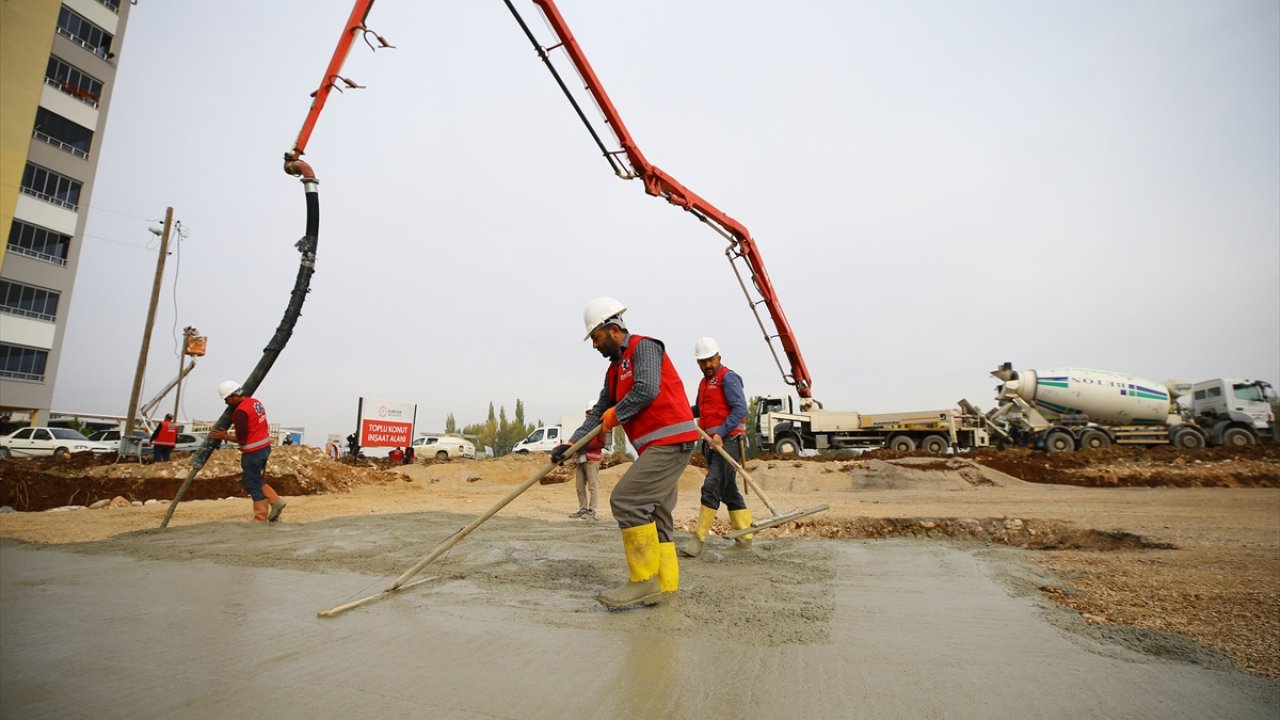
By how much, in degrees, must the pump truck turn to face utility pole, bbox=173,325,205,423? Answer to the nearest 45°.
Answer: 0° — it already faces it

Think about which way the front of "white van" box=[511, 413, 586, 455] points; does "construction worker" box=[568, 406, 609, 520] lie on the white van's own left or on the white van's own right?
on the white van's own left

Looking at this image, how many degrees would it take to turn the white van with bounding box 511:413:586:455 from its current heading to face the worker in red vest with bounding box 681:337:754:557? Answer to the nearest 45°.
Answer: approximately 90° to its left

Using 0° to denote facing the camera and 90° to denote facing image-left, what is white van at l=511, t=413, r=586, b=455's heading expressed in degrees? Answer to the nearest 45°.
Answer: approximately 90°

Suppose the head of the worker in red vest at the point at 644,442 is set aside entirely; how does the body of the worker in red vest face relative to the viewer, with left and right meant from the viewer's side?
facing to the left of the viewer

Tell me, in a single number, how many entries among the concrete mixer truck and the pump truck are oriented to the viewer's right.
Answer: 1

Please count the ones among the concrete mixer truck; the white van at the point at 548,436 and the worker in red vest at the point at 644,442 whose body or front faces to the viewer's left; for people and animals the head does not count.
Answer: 2

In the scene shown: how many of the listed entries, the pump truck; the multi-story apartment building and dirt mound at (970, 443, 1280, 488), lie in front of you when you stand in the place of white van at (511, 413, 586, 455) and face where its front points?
1

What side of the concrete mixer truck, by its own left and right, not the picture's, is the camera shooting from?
right

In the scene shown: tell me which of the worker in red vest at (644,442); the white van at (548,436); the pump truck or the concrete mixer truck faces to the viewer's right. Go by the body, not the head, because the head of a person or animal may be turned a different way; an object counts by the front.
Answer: the concrete mixer truck

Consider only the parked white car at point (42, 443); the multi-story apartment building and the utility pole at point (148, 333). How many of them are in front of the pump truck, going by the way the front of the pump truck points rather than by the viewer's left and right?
3

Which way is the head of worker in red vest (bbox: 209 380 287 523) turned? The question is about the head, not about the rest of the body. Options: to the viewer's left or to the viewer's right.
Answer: to the viewer's left

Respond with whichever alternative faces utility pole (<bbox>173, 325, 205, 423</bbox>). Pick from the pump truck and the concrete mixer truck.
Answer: the pump truck

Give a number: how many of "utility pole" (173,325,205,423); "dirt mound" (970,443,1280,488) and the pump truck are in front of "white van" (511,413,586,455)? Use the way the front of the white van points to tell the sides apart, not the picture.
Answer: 1

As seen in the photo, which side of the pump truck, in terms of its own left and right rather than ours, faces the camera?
left

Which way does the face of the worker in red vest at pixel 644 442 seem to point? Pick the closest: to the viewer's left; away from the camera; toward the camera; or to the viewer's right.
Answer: to the viewer's left

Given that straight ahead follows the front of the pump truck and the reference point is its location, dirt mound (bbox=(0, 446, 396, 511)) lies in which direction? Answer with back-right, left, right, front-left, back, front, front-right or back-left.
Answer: front-left
